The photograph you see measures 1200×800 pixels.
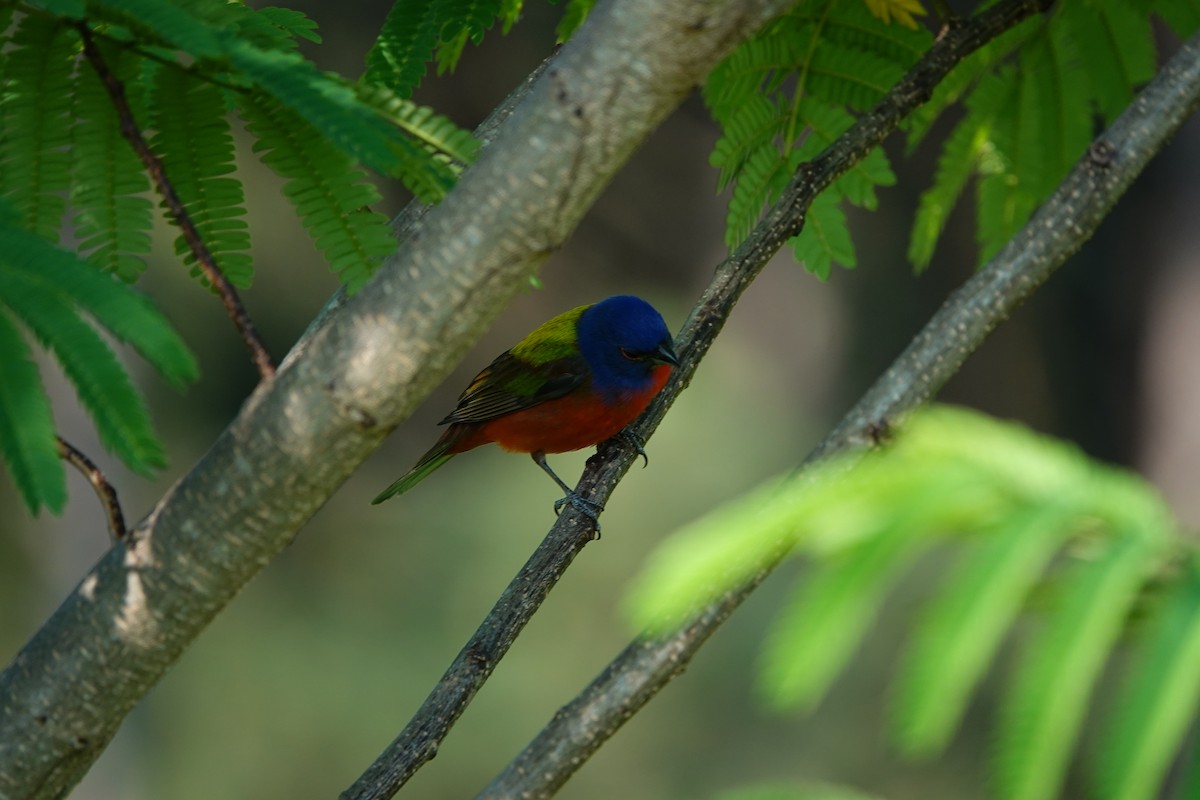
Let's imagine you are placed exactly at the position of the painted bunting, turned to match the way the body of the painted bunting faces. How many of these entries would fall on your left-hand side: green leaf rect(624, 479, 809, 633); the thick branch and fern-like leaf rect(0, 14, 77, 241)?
0

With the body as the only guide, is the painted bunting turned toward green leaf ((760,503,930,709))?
no

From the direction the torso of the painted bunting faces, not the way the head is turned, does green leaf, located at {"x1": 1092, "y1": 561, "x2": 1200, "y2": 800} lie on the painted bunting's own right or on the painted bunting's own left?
on the painted bunting's own right

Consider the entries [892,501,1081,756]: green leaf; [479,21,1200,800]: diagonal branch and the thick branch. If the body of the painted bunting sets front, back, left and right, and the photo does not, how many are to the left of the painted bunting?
0

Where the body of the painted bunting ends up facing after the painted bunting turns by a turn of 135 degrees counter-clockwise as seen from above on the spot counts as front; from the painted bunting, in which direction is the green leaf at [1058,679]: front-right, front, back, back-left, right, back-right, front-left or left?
back-left

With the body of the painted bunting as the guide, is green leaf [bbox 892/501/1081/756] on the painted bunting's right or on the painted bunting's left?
on the painted bunting's right

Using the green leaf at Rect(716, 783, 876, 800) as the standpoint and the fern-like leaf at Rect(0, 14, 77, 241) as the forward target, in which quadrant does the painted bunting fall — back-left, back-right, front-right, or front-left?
front-right

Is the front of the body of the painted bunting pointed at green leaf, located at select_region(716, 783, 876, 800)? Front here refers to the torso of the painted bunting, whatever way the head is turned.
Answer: no

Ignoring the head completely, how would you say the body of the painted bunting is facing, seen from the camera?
to the viewer's right
